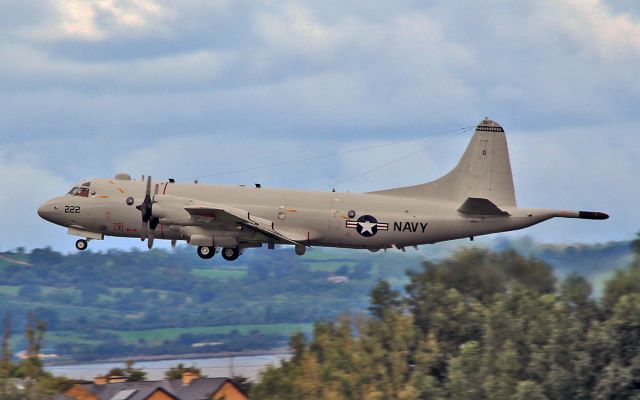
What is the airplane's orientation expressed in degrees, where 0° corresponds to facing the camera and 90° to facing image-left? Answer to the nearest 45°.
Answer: approximately 90°
